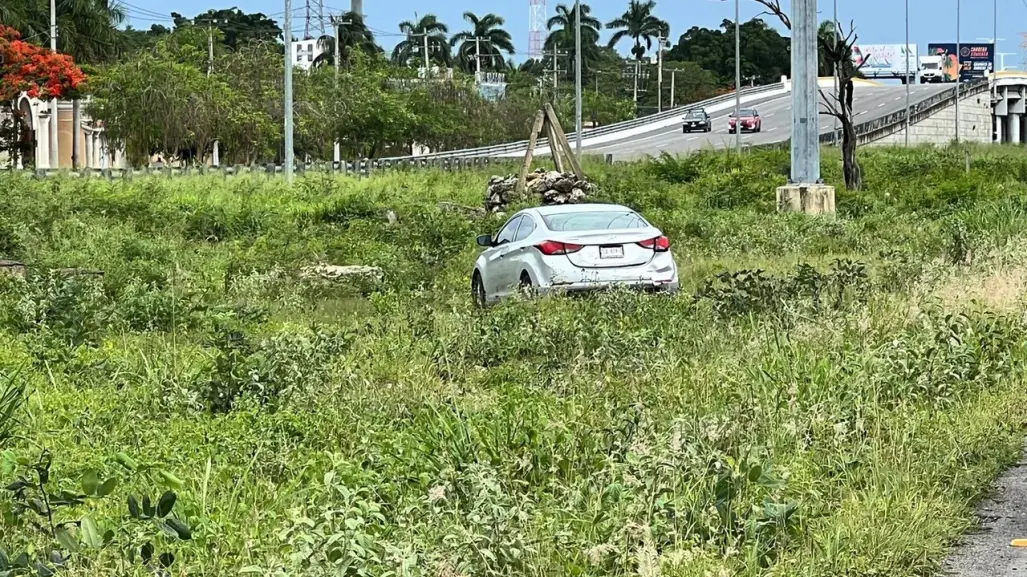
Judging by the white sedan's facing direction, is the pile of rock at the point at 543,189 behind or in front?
in front

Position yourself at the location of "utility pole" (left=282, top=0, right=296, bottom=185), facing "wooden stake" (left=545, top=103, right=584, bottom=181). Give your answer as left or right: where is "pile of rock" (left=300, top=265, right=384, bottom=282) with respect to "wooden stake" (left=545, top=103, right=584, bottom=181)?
right

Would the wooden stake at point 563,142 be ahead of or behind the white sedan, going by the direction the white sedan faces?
ahead

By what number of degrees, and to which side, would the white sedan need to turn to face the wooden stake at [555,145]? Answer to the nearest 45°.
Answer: approximately 45° to its right

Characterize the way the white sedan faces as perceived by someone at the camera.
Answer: facing away from the viewer and to the left of the viewer

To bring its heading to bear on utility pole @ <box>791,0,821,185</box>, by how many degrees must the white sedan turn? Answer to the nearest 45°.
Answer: approximately 45° to its right
